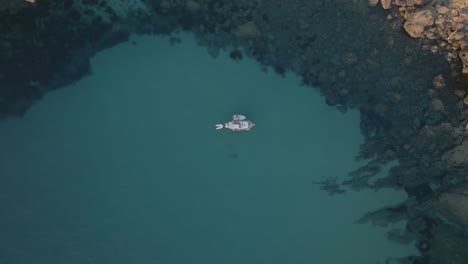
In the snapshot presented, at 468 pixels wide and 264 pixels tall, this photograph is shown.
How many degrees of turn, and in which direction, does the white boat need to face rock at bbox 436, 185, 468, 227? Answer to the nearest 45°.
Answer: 0° — it already faces it

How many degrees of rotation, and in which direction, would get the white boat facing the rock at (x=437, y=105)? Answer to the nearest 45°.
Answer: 0° — it already faces it

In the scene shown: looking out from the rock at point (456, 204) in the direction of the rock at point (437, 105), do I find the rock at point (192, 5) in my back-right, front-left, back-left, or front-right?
front-left

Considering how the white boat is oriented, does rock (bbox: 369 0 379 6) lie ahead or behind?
ahead

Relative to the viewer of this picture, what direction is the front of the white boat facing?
facing to the right of the viewer

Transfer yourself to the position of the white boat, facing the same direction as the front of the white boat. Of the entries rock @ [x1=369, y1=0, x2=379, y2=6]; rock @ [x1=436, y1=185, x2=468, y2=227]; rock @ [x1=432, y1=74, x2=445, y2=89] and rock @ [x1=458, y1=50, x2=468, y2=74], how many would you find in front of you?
4

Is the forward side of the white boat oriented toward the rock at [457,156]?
yes

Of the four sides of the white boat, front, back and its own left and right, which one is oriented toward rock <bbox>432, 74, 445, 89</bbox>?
front

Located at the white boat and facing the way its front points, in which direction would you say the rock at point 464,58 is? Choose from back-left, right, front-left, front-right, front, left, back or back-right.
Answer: front

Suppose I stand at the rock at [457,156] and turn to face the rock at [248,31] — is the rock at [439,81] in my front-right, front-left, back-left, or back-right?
front-right

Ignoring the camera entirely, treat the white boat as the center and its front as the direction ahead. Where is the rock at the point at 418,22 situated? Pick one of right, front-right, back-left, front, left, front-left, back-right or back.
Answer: front
